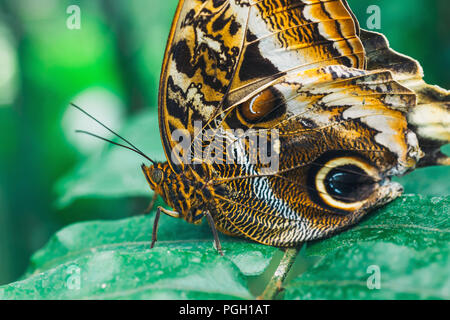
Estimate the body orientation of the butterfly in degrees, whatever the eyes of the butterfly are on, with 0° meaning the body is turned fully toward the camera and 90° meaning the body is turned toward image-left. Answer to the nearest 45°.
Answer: approximately 90°
